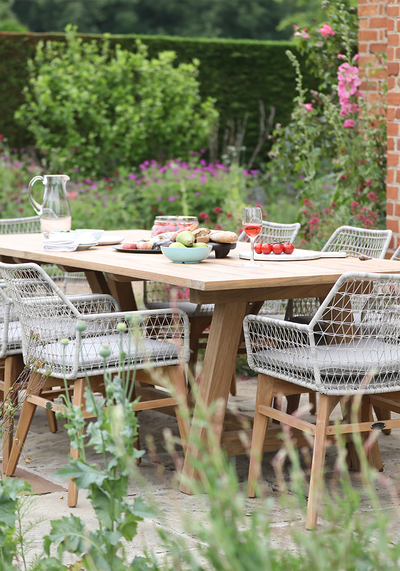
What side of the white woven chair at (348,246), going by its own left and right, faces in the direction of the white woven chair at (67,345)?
front

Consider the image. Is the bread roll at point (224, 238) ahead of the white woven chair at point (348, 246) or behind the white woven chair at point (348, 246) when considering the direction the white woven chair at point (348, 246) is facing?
ahead

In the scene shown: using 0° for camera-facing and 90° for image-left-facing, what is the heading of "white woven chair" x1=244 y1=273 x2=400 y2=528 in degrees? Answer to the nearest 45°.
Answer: approximately 135°

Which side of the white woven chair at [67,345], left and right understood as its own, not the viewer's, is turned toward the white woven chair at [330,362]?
right

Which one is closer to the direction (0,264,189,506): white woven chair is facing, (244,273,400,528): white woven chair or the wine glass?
the wine glass

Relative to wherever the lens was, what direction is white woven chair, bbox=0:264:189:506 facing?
facing away from the viewer and to the right of the viewer

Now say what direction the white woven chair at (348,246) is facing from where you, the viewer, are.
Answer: facing the viewer and to the left of the viewer

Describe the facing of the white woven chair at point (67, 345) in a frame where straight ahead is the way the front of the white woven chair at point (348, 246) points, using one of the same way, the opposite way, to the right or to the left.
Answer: the opposite way

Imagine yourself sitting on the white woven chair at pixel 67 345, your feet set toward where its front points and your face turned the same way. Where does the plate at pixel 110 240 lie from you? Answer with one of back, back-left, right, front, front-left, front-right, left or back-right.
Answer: front-left

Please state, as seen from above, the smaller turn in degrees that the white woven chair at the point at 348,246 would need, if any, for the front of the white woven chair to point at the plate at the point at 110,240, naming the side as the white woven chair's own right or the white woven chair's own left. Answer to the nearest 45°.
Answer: approximately 45° to the white woven chair's own right

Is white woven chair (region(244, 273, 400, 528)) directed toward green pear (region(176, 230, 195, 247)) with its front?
yes

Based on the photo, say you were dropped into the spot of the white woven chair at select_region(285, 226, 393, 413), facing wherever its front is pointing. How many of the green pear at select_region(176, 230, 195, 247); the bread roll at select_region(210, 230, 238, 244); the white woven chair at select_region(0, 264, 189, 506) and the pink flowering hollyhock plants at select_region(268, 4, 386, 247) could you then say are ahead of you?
3

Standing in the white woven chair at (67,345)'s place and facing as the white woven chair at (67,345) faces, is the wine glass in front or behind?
in front

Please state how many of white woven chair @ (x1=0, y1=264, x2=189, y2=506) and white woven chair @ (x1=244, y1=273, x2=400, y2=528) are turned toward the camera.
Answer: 0

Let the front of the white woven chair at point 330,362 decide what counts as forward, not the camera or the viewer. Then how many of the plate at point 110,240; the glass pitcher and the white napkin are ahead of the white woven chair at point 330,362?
3

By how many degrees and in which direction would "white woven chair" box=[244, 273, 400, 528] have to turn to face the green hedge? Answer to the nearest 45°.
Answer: approximately 45° to its right

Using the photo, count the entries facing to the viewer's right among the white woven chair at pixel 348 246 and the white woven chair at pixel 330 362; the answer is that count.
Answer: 0

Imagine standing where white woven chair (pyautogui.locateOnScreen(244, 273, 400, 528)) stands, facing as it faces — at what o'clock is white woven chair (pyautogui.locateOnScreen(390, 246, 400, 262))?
white woven chair (pyautogui.locateOnScreen(390, 246, 400, 262)) is roughly at 2 o'clock from white woven chair (pyautogui.locateOnScreen(244, 273, 400, 528)).
